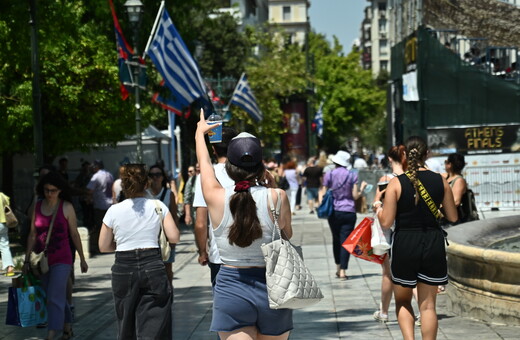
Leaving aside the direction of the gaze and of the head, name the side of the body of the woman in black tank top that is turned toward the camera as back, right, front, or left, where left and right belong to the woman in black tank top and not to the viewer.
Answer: back

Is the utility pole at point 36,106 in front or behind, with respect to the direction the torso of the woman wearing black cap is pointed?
in front

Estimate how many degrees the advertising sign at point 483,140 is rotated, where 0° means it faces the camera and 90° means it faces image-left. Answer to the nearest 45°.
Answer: approximately 0°

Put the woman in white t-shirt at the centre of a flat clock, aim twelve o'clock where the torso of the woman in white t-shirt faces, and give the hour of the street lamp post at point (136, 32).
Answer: The street lamp post is roughly at 12 o'clock from the woman in white t-shirt.

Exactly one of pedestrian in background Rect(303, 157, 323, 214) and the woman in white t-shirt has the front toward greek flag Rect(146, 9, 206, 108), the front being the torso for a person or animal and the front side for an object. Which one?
the woman in white t-shirt

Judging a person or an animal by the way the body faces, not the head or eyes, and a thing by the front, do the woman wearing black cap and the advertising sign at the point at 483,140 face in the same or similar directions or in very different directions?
very different directions

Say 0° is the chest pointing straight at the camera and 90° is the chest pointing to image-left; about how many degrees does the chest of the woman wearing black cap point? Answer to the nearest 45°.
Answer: approximately 180°

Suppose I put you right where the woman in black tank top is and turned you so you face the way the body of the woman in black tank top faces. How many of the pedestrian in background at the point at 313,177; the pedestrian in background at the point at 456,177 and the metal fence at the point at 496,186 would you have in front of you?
3

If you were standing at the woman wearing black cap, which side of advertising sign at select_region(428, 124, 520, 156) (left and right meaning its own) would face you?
front

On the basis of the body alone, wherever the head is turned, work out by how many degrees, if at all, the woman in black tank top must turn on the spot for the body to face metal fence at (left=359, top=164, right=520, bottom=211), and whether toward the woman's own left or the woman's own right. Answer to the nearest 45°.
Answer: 0° — they already face it

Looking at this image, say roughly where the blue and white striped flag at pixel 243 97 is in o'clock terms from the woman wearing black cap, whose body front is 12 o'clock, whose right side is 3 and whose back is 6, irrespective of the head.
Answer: The blue and white striped flag is roughly at 12 o'clock from the woman wearing black cap.

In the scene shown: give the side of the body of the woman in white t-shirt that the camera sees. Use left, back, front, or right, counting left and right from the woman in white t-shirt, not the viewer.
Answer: back
